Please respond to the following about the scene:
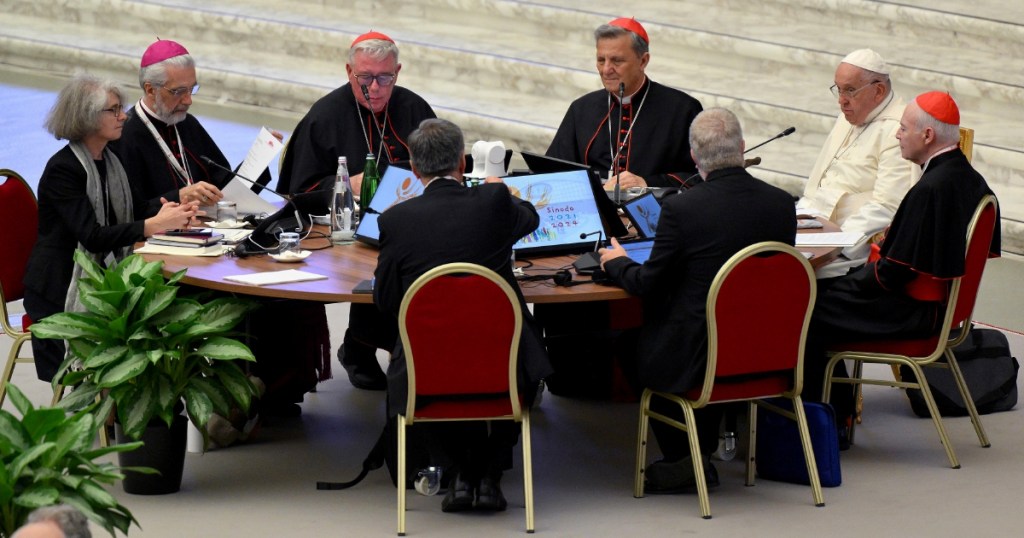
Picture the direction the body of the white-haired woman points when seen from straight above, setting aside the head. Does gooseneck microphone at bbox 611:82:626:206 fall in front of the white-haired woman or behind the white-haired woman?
in front

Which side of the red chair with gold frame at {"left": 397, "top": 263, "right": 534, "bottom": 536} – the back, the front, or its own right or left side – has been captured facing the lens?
back

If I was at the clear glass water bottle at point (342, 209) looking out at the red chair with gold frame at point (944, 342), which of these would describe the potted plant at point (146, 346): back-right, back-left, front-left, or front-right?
back-right

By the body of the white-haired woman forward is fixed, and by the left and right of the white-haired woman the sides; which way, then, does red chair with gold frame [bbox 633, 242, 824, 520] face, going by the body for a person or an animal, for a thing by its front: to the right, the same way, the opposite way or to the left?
to the left

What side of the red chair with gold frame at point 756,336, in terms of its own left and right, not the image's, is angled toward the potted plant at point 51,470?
left

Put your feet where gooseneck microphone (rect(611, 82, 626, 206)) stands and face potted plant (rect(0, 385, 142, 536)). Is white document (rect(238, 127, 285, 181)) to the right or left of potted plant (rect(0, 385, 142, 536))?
right

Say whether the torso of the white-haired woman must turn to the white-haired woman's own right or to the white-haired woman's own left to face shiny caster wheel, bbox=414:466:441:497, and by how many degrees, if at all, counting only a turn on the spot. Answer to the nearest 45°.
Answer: approximately 45° to the white-haired woman's own right

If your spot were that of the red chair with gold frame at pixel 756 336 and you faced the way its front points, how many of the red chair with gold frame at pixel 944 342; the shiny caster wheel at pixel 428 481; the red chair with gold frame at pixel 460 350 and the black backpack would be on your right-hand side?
2

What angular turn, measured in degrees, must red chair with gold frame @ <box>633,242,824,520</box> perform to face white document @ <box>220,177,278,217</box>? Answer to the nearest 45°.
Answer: approximately 45° to its left

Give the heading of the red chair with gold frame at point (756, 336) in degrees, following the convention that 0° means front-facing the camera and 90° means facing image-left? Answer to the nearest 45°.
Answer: approximately 135°

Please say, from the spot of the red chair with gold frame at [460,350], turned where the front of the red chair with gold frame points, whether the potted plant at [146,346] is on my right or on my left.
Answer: on my left

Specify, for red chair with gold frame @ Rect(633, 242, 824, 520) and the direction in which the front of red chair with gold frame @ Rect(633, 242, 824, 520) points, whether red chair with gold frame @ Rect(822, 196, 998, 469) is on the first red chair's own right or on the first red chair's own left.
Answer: on the first red chair's own right

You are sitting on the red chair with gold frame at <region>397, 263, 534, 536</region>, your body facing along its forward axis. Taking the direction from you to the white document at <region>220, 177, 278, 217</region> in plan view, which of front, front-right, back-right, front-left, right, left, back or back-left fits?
front-left

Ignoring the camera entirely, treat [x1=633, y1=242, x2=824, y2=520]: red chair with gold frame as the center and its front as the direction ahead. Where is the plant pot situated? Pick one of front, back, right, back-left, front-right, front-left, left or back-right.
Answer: front-left

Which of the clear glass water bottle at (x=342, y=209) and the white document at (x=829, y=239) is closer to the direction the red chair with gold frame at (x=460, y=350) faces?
the clear glass water bottle

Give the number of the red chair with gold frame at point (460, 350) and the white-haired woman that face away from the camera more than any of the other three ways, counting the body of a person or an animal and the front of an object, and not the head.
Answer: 1

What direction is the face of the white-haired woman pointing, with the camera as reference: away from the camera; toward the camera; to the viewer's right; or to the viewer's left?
to the viewer's right

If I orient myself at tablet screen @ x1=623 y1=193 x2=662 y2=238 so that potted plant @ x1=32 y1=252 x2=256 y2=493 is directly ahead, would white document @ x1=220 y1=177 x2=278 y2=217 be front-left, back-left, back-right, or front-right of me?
front-right
